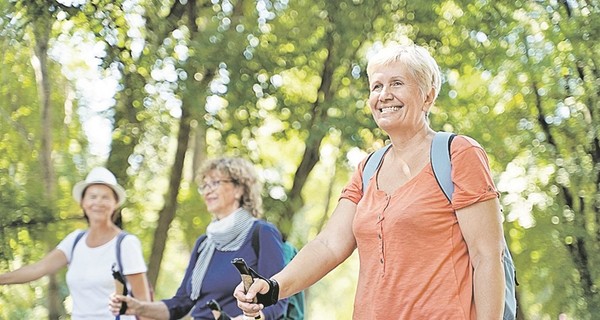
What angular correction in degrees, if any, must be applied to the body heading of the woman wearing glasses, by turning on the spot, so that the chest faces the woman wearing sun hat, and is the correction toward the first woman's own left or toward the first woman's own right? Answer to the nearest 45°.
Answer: approximately 90° to the first woman's own right

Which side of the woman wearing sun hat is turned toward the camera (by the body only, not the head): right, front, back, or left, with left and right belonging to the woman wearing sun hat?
front

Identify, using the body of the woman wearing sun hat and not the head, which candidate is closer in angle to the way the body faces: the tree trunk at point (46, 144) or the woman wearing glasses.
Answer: the woman wearing glasses

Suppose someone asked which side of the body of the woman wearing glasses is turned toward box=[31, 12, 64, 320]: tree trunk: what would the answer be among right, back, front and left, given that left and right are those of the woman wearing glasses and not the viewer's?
right

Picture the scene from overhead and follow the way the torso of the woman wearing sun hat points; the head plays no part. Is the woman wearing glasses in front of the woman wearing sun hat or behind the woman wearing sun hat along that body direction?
in front

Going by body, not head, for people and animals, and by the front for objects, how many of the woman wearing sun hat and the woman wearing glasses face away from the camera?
0

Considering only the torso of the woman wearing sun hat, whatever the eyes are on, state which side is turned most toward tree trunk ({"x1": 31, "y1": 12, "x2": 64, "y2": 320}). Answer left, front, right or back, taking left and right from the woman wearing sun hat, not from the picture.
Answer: back

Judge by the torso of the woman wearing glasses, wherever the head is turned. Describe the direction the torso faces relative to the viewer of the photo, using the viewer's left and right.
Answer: facing the viewer and to the left of the viewer
